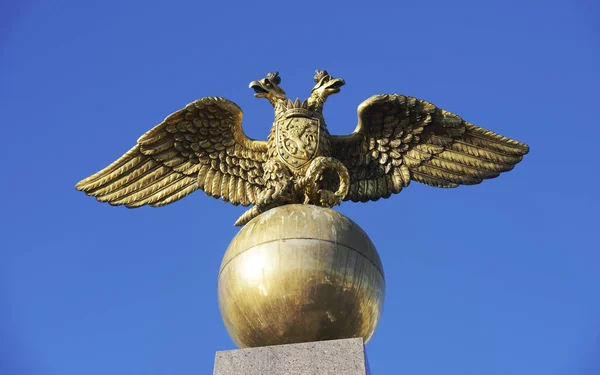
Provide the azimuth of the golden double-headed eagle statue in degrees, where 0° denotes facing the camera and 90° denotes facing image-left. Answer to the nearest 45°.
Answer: approximately 0°
